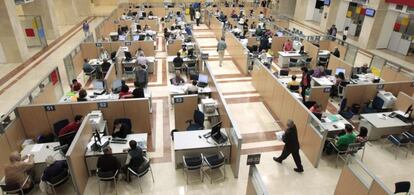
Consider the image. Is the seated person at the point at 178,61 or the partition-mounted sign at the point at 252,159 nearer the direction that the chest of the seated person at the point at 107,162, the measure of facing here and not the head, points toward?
the seated person

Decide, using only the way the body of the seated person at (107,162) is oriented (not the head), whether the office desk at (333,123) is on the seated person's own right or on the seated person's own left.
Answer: on the seated person's own right

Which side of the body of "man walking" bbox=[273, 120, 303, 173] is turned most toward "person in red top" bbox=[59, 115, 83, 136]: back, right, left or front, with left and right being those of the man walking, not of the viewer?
front

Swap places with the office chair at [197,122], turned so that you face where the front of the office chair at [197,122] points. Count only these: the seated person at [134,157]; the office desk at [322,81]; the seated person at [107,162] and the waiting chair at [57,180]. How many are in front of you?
3
